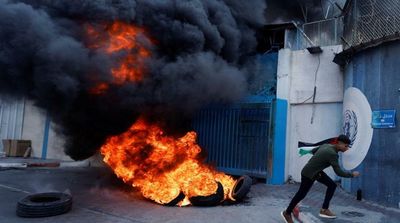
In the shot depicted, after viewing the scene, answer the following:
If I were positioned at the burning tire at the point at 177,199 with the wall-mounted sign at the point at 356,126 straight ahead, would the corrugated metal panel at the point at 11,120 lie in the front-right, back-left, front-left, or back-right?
back-left

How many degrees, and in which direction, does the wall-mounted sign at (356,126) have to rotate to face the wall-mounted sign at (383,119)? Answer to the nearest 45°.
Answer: approximately 90° to its left

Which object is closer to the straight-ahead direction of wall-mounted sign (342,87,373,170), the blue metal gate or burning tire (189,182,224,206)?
the burning tire

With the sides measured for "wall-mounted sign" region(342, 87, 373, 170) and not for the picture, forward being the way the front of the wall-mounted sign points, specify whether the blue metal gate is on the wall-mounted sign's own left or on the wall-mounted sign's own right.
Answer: on the wall-mounted sign's own right

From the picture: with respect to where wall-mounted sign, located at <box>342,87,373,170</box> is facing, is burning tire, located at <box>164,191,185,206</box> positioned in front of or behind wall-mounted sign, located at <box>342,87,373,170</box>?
in front

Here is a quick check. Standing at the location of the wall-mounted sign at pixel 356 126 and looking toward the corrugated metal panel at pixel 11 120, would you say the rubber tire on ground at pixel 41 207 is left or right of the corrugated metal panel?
left

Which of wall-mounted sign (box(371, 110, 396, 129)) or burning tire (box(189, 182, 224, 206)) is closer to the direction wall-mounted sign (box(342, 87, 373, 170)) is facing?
the burning tire

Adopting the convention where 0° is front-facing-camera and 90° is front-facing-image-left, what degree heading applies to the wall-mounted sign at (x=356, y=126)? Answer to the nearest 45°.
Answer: approximately 45°

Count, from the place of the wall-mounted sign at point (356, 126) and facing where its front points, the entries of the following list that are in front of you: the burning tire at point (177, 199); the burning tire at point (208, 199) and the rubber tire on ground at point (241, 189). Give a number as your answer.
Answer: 3

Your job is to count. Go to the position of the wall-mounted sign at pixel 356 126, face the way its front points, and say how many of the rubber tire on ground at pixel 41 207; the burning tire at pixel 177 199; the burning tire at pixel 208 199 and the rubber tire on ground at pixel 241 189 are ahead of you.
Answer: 4

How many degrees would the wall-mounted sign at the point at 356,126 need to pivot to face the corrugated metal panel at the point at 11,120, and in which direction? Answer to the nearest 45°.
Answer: approximately 45° to its right

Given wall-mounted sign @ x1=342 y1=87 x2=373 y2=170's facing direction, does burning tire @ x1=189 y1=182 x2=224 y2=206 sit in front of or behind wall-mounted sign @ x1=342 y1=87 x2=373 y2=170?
in front

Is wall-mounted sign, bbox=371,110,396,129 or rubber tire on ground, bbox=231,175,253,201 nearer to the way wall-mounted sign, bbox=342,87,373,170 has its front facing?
the rubber tire on ground
